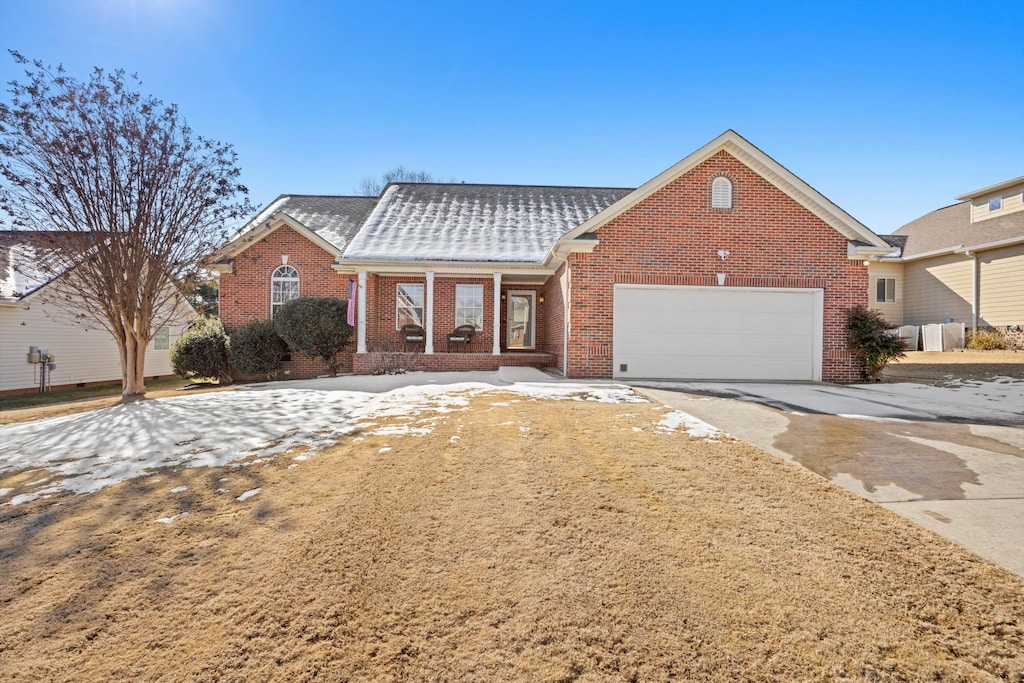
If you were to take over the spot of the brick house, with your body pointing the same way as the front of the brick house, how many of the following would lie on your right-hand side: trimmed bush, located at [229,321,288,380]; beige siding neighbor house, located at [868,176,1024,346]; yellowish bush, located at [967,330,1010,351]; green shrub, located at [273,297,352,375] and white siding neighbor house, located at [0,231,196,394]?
3

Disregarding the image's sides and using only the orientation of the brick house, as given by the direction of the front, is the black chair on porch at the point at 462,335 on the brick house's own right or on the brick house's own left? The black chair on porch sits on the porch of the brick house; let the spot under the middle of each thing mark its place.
on the brick house's own right

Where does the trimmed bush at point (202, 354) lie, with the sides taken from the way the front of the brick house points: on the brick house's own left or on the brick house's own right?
on the brick house's own right

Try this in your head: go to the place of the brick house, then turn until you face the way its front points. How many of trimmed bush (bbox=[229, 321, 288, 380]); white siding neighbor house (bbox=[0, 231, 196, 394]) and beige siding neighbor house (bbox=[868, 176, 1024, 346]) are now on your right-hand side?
2

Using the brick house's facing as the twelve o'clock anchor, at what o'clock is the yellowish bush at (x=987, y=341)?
The yellowish bush is roughly at 8 o'clock from the brick house.

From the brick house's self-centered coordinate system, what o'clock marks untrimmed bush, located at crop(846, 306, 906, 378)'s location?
The untrimmed bush is roughly at 9 o'clock from the brick house.

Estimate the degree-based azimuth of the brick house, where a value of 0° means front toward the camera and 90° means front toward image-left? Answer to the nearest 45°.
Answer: approximately 0°

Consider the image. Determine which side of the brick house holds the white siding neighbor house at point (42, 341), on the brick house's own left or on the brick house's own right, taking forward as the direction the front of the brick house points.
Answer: on the brick house's own right

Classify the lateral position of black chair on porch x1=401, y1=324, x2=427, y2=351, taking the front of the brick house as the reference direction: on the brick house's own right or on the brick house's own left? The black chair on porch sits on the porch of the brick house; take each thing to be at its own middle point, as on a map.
on the brick house's own right

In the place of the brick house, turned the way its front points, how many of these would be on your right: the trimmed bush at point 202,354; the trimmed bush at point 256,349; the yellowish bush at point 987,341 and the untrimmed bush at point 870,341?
2
